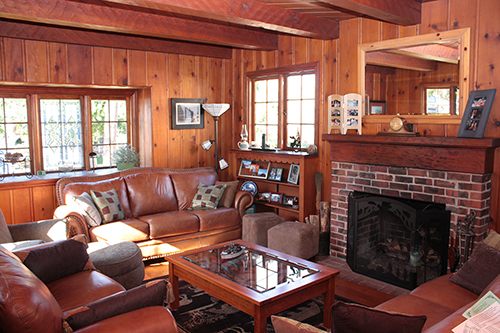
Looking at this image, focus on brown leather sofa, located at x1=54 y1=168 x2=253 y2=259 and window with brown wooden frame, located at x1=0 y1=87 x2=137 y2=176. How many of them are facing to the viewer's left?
0

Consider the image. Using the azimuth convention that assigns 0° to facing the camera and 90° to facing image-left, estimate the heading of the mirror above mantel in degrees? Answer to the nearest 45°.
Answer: approximately 45°

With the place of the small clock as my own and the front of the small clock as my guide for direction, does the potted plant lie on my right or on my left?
on my right

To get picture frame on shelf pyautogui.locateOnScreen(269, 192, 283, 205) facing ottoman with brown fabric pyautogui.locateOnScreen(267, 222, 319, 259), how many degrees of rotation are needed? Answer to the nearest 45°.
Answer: approximately 45° to its left

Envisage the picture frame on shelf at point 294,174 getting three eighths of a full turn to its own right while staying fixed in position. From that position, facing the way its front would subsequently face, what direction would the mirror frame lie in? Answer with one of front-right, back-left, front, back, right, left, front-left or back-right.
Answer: back-right

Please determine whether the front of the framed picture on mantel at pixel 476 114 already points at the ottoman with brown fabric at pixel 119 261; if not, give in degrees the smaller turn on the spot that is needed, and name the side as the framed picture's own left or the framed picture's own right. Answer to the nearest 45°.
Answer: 0° — it already faces it

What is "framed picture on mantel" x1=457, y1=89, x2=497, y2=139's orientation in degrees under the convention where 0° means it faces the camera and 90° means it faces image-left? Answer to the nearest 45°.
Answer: approximately 45°

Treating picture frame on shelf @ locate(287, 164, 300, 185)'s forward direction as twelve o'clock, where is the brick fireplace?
The brick fireplace is roughly at 9 o'clock from the picture frame on shelf.

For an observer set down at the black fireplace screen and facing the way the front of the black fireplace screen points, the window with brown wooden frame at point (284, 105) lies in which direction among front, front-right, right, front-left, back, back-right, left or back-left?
right

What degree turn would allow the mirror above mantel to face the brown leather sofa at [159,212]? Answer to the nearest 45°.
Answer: approximately 45° to its right

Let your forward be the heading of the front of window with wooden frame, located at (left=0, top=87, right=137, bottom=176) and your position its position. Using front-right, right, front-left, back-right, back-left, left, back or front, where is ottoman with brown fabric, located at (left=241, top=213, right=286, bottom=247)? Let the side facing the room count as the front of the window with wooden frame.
front-left

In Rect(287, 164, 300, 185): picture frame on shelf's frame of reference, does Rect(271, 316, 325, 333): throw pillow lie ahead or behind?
ahead
